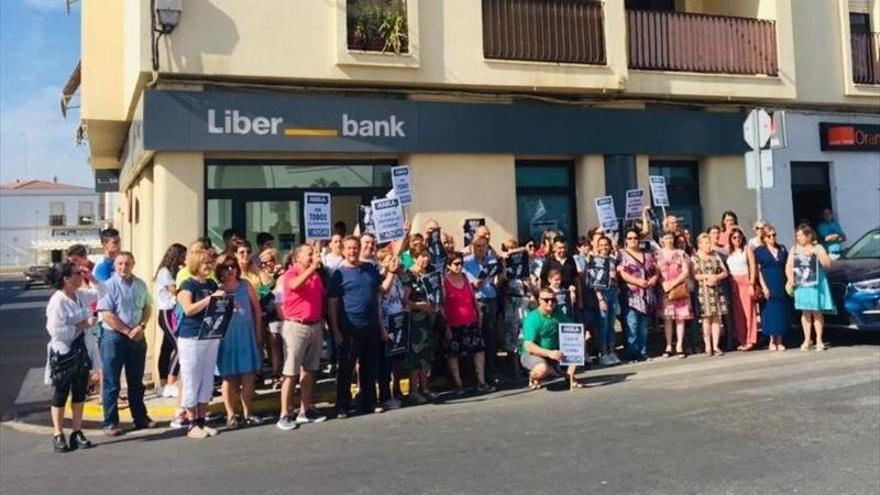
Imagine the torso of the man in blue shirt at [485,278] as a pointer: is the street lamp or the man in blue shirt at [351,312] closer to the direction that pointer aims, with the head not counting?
the man in blue shirt

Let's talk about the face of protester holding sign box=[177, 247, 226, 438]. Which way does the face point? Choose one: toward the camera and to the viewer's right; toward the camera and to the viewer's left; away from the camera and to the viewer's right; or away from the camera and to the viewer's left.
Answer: toward the camera and to the viewer's right

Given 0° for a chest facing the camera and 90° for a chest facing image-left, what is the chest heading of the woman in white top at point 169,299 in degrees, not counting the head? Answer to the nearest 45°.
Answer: approximately 270°

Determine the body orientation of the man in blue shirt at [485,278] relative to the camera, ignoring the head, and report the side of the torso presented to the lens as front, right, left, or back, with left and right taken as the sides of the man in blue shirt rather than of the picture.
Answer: front

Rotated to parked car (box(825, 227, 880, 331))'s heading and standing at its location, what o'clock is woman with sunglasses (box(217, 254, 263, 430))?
The woman with sunglasses is roughly at 12 o'clock from the parked car.

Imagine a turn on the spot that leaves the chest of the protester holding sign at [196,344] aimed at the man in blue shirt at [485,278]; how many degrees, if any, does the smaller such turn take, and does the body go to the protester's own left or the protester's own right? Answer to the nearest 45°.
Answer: approximately 45° to the protester's own left

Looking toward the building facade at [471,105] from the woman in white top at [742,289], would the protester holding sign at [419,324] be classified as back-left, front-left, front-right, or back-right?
front-left

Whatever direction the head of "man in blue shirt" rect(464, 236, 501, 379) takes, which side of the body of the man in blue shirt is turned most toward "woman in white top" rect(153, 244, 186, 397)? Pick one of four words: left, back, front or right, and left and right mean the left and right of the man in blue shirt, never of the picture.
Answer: right

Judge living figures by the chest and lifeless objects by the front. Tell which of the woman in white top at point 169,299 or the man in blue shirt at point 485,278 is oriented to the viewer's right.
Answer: the woman in white top

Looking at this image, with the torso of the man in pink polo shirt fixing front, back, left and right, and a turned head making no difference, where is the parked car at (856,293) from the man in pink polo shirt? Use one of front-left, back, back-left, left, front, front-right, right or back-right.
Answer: front-left

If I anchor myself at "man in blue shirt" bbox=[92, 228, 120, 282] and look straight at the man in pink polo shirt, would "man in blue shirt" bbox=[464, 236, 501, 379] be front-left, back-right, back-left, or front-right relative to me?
front-left
